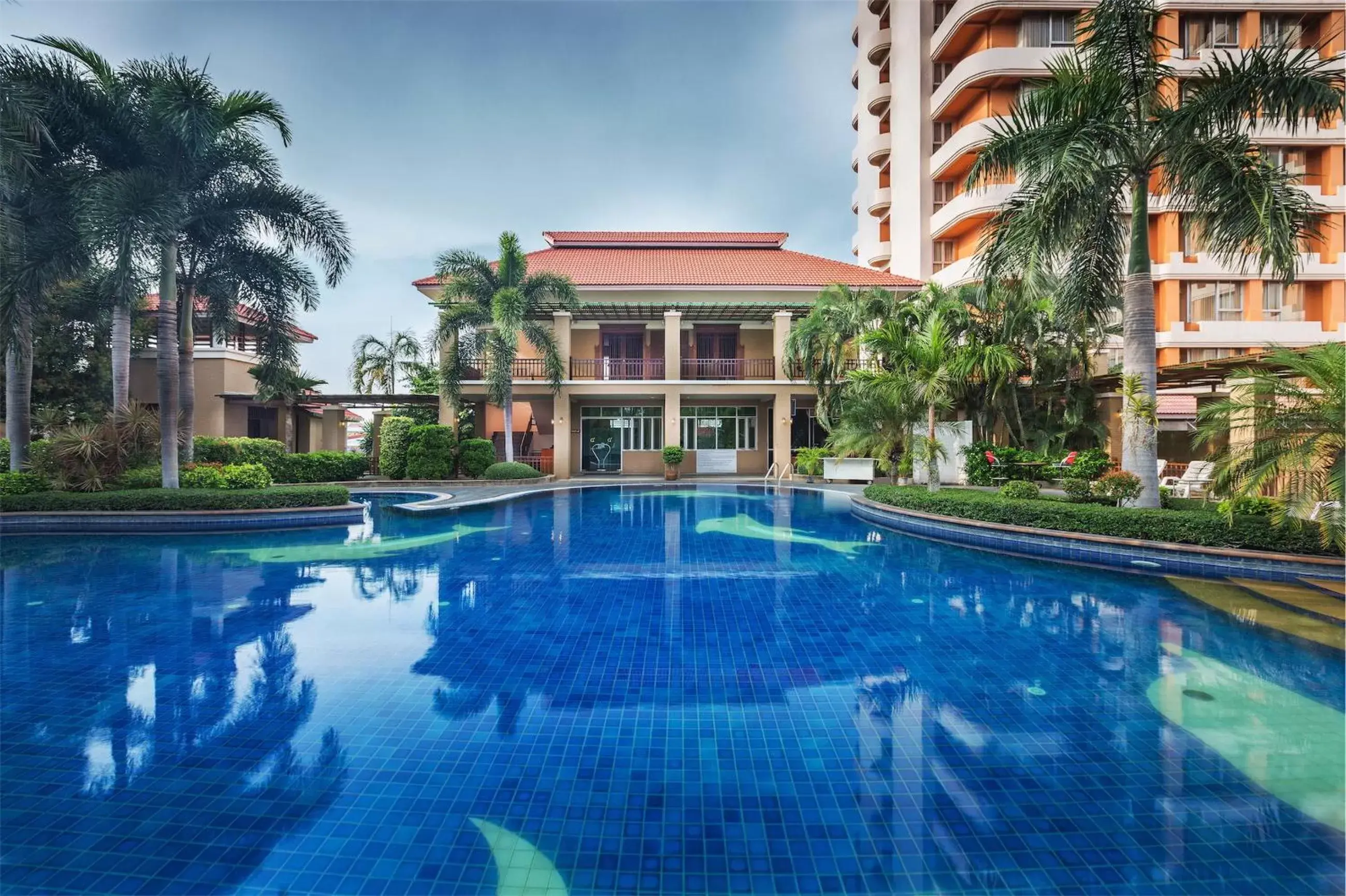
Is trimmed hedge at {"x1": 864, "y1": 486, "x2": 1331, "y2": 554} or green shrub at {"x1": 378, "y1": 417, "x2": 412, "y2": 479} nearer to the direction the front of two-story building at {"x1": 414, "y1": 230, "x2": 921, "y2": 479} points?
the trimmed hedge

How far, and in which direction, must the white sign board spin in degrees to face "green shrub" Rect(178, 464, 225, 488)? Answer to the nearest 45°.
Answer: approximately 45° to its right

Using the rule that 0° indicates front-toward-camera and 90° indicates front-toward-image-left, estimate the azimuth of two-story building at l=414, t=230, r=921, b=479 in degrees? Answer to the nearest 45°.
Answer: approximately 0°

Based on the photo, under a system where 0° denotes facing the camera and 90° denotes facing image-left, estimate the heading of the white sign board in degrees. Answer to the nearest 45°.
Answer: approximately 0°

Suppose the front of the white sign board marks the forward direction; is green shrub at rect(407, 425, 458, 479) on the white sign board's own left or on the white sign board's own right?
on the white sign board's own right

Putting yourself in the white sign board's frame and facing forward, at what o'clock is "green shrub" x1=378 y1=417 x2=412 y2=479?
The green shrub is roughly at 2 o'clock from the white sign board.
